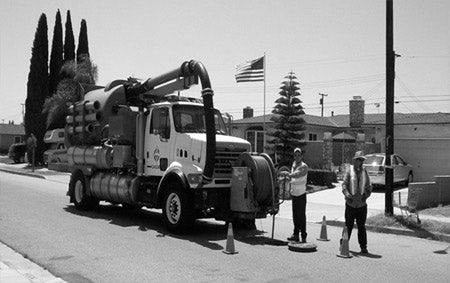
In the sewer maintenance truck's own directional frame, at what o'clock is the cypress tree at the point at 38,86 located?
The cypress tree is roughly at 7 o'clock from the sewer maintenance truck.

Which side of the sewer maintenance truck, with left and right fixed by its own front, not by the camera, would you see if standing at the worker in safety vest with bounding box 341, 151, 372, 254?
front

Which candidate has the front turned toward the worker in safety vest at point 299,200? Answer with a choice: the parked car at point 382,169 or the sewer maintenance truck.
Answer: the sewer maintenance truck

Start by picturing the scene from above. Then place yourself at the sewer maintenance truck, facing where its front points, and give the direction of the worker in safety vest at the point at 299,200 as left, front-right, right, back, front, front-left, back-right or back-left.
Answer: front

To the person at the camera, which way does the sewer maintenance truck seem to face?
facing the viewer and to the right of the viewer

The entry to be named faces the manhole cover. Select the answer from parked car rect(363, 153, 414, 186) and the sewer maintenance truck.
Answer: the sewer maintenance truck

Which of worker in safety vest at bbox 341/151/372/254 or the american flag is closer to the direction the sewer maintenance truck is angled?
the worker in safety vest

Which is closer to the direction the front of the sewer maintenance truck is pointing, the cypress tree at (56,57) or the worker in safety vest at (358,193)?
the worker in safety vest

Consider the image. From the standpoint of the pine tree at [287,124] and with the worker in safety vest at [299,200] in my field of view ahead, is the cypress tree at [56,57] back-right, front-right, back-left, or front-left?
back-right

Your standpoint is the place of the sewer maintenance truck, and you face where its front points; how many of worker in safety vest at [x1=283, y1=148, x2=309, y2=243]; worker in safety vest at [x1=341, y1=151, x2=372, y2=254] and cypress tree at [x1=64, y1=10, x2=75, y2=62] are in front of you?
2

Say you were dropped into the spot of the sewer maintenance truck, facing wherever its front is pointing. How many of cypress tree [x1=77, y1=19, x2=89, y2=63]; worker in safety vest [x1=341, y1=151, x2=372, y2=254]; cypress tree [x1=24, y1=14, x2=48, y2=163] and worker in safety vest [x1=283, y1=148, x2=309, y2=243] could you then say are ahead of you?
2
